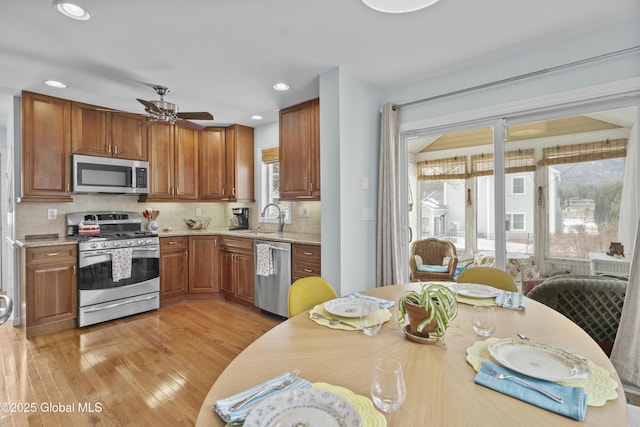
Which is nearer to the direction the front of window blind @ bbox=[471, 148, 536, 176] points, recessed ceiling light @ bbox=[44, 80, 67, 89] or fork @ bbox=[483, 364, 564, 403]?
the fork

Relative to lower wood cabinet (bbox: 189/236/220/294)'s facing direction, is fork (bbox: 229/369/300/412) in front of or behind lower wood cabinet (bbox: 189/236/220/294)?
in front

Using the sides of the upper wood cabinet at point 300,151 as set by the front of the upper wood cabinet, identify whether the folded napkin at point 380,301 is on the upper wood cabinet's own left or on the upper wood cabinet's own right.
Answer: on the upper wood cabinet's own left

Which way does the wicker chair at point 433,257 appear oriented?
toward the camera

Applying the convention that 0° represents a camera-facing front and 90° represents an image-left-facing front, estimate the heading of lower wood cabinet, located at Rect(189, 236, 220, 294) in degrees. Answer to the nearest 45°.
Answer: approximately 0°

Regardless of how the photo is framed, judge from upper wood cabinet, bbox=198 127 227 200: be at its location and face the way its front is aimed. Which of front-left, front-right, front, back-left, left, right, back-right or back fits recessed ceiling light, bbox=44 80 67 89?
front-right

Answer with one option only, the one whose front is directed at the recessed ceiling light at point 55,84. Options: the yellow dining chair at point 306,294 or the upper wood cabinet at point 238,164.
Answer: the upper wood cabinet

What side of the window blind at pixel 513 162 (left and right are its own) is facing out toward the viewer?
front

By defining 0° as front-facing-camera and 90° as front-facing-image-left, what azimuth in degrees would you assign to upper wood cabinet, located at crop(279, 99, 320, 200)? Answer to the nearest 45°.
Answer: approximately 45°

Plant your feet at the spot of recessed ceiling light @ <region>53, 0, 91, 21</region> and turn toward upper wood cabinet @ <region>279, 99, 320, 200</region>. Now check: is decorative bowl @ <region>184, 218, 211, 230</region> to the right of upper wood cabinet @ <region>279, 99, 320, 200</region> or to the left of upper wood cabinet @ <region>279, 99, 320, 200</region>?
left

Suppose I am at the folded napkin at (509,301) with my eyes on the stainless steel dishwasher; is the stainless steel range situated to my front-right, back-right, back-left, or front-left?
front-left

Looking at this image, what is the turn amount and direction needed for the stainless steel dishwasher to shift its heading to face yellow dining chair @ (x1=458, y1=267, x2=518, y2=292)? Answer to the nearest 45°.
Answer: approximately 90° to its left

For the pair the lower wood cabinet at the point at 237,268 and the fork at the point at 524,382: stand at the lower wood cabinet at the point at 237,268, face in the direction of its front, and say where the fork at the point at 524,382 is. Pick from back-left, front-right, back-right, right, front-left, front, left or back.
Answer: front-left

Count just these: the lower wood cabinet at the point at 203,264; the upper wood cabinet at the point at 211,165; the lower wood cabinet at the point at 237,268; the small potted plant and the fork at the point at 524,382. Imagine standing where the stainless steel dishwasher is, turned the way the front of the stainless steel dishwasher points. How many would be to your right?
3

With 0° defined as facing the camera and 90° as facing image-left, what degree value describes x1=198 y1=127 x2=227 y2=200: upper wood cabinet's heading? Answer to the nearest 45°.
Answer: approximately 0°

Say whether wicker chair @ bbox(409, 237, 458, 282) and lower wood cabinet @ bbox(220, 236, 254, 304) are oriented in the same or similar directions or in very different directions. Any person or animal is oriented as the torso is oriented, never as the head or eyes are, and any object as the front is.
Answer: same or similar directions

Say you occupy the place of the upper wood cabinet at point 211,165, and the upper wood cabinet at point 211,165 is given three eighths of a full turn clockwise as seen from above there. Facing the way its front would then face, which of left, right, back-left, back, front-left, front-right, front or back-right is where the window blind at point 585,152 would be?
back

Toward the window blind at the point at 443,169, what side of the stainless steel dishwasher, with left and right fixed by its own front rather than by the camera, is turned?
left

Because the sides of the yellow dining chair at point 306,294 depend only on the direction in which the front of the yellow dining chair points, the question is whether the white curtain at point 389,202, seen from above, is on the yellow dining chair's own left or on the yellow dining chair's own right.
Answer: on the yellow dining chair's own left

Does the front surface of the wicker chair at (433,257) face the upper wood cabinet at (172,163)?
no

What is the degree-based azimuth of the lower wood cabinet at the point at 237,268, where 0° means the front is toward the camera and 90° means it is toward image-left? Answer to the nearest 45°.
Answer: approximately 45°

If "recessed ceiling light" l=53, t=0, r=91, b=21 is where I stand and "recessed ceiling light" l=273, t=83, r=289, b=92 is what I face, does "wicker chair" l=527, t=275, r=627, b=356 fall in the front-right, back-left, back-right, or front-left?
front-right
